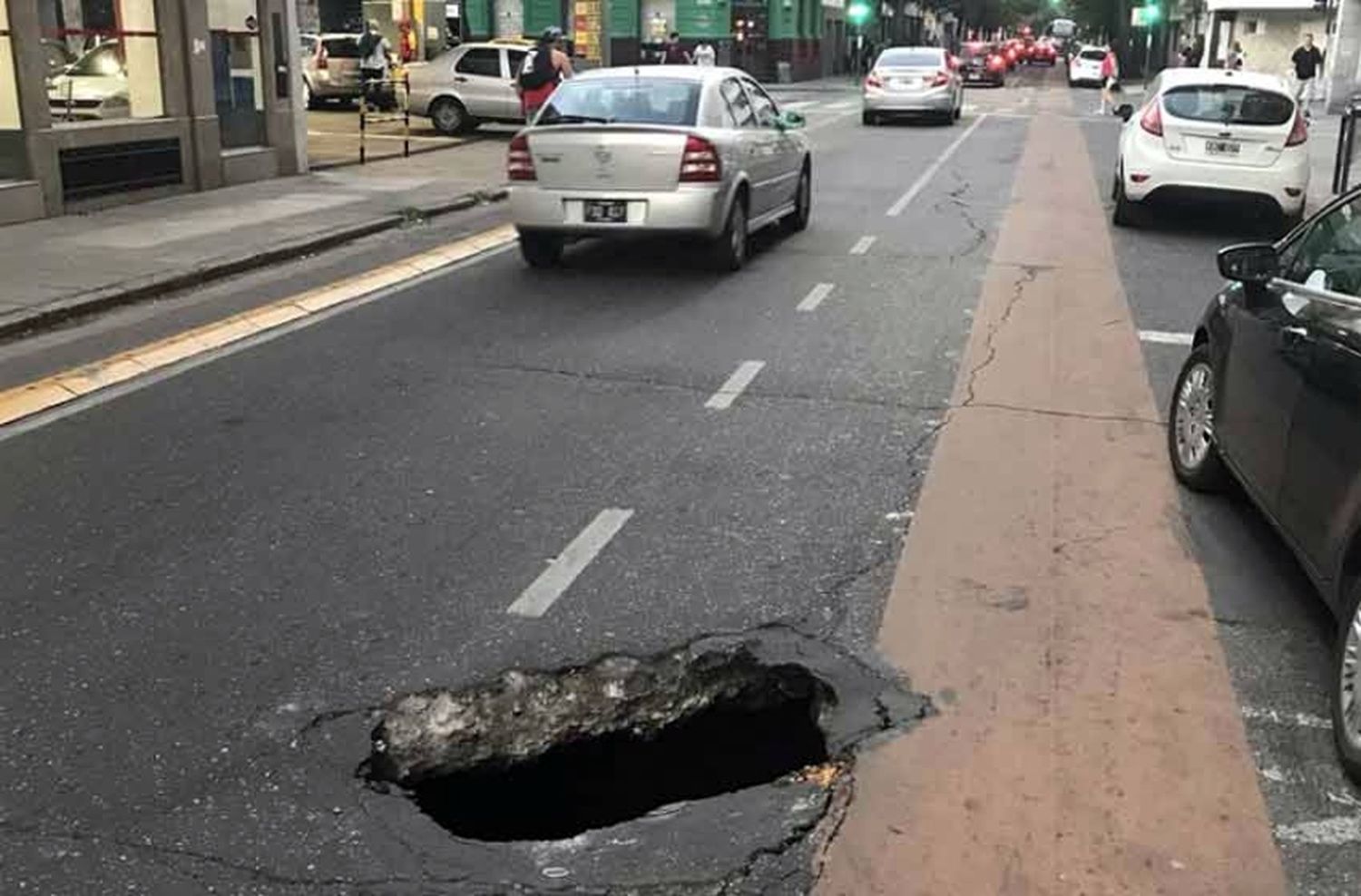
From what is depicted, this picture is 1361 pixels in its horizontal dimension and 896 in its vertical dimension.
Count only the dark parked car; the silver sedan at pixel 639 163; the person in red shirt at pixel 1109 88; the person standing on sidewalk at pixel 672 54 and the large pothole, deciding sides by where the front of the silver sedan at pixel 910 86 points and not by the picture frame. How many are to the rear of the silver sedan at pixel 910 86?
3

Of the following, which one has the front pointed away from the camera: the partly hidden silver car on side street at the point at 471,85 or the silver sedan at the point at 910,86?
the silver sedan

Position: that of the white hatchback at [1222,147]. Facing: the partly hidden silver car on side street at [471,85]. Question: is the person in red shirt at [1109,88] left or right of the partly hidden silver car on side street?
right

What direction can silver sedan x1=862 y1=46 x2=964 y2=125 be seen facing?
away from the camera

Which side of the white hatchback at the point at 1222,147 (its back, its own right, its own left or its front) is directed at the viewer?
back

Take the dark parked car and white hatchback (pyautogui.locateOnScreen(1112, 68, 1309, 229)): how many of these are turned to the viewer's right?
0

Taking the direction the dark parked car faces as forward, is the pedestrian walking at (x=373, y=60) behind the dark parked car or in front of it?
in front

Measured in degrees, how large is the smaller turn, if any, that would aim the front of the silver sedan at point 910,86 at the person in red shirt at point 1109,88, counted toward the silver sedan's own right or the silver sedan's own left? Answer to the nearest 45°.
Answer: approximately 45° to the silver sedan's own right

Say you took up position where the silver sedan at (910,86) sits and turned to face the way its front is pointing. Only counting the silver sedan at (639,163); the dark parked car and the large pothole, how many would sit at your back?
3

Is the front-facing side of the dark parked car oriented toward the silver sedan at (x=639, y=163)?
yes

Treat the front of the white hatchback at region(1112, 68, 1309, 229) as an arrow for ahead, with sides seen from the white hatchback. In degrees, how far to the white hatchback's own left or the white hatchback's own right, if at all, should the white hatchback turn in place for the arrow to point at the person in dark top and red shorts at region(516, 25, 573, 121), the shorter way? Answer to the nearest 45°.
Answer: approximately 45° to the white hatchback's own left
